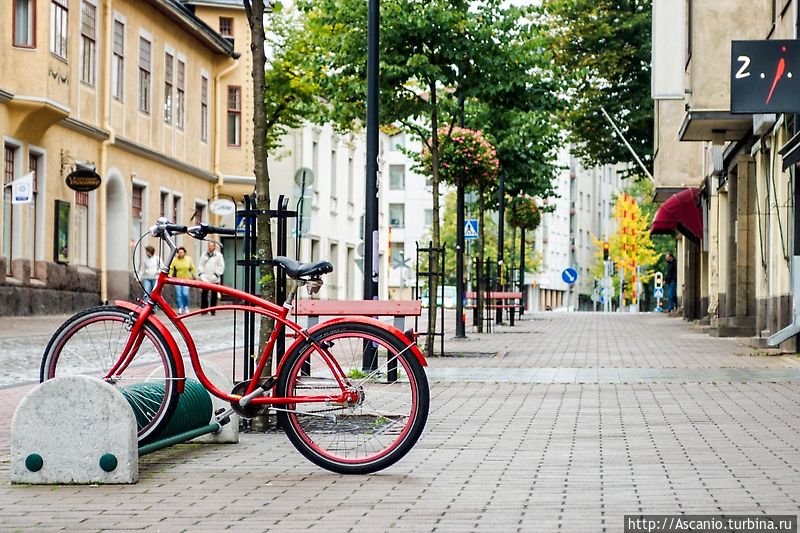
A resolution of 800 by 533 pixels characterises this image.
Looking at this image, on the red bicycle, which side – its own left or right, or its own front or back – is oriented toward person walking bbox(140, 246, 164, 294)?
right

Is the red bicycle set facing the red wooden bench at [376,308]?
no

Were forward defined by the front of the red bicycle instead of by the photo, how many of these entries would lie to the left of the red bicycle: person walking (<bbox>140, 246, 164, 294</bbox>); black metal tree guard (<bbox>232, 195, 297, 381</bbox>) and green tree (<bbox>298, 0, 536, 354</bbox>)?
0

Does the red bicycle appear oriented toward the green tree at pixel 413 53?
no

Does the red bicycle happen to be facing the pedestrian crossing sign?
no

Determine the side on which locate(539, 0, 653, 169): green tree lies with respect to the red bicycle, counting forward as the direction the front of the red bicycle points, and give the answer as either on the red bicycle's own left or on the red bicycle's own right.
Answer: on the red bicycle's own right

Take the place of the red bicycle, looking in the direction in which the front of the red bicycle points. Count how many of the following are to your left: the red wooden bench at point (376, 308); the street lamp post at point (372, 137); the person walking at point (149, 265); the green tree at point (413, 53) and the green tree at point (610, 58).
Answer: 0

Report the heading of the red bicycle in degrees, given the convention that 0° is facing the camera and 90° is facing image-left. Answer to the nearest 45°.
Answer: approximately 90°

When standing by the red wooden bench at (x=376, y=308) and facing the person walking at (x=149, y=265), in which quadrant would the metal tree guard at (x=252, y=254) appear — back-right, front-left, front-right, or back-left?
back-left
